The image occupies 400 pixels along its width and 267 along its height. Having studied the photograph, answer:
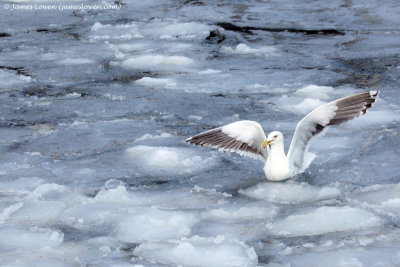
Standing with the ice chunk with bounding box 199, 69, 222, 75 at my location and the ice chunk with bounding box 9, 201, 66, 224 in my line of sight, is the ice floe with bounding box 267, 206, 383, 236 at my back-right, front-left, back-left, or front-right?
front-left

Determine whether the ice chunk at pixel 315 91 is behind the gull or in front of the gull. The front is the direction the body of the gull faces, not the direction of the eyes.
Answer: behind

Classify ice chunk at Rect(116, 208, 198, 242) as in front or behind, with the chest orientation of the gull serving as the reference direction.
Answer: in front

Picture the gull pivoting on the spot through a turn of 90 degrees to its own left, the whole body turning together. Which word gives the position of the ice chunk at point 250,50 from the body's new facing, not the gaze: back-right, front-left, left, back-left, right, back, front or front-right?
back-left

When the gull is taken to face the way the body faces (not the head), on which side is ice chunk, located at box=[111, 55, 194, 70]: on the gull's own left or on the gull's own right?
on the gull's own right

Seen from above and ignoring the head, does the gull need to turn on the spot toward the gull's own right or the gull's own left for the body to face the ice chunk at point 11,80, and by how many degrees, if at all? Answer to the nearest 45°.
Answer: approximately 90° to the gull's own right

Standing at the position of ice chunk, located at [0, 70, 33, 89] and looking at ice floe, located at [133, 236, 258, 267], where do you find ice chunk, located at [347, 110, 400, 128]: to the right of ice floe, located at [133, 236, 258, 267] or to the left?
left

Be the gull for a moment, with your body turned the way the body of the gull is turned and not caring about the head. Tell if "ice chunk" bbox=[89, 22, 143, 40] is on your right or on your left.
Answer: on your right

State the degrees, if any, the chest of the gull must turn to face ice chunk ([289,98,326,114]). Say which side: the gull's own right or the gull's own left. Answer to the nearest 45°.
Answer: approximately 135° to the gull's own right

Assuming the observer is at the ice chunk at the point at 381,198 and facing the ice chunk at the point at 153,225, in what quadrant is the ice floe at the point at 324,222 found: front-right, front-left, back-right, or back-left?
front-left

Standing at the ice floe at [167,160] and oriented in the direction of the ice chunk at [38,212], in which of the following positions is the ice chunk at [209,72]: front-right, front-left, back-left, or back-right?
back-right

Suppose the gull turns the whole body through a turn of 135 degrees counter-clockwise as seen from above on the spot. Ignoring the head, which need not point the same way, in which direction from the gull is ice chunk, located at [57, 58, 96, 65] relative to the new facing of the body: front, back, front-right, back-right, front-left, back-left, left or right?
back-left
